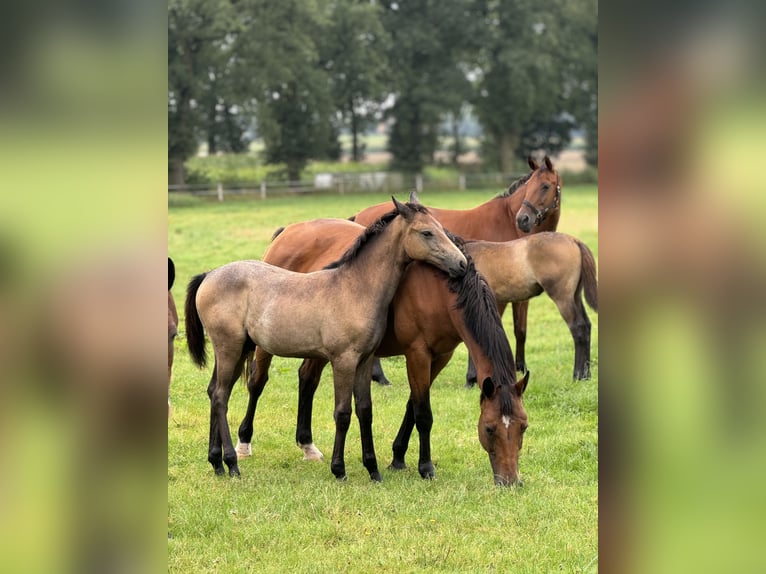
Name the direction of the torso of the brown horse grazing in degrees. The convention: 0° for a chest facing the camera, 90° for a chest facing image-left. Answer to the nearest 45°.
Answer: approximately 315°

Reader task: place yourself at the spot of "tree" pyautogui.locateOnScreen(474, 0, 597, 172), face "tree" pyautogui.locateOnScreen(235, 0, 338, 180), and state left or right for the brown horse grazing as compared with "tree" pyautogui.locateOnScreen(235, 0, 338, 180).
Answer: left

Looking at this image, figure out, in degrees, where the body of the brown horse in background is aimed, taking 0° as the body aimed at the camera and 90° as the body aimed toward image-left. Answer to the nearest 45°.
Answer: approximately 270°

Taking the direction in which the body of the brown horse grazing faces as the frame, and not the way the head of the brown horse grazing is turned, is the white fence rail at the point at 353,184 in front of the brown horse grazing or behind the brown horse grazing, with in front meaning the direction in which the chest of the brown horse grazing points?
behind
